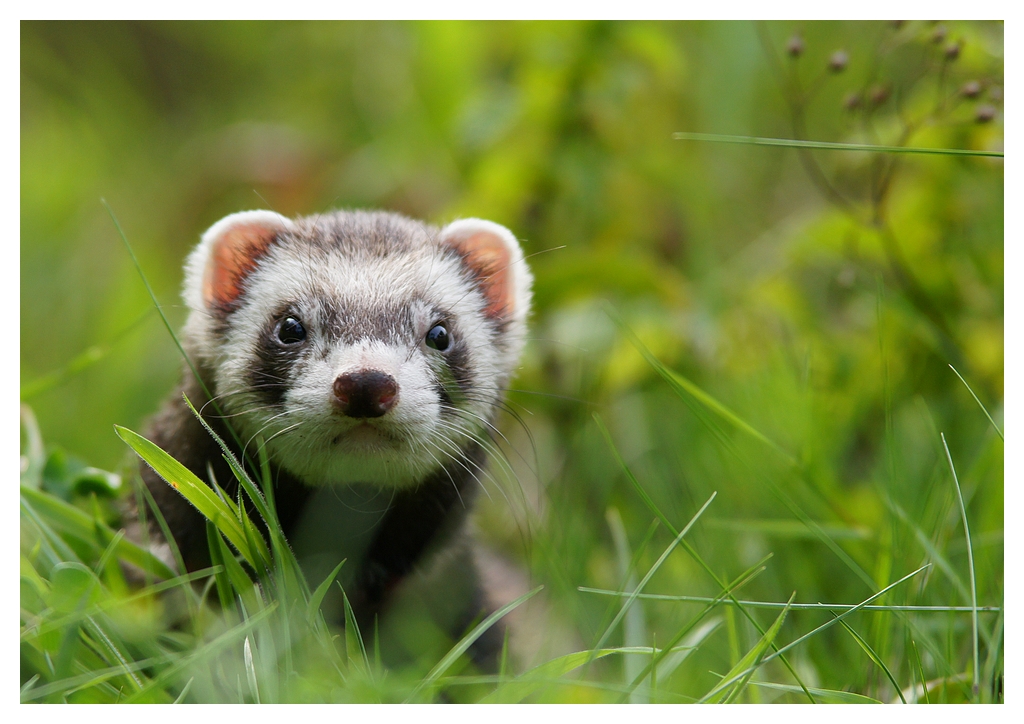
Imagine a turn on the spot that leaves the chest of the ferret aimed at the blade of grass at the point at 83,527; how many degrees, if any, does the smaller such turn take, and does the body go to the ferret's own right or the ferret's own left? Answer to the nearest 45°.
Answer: approximately 90° to the ferret's own right

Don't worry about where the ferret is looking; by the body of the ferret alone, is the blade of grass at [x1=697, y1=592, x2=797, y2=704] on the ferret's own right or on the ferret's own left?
on the ferret's own left

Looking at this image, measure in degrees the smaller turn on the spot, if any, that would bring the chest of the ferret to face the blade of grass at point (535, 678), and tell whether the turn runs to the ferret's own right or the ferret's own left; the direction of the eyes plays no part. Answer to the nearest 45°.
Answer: approximately 45° to the ferret's own left

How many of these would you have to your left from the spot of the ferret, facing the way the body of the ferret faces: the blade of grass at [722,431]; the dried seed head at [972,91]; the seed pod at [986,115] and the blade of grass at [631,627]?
4

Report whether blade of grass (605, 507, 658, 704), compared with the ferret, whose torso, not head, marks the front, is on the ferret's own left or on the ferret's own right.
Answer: on the ferret's own left

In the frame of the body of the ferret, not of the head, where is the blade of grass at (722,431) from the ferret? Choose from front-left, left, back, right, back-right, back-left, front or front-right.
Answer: left

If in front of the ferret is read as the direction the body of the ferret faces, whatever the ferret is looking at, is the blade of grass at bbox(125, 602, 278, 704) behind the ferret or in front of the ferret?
in front

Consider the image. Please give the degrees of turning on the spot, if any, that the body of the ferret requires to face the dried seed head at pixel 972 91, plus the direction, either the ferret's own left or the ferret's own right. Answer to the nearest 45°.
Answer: approximately 90° to the ferret's own left

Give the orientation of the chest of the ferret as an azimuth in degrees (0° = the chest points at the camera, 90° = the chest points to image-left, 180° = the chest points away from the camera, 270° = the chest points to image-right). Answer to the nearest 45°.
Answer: approximately 0°
